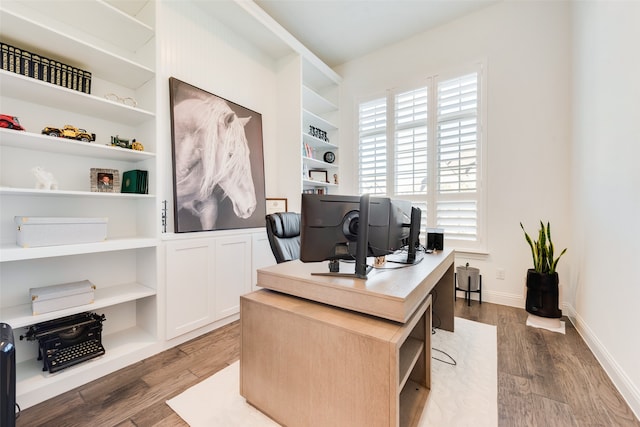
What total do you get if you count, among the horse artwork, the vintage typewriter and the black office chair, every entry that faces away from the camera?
0

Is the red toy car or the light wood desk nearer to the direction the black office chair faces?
the light wood desk

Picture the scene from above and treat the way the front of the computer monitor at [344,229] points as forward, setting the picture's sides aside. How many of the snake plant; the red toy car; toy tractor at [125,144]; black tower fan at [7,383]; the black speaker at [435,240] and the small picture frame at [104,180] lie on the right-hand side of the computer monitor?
2

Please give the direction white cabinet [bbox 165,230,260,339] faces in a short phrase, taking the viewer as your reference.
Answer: facing the viewer and to the right of the viewer

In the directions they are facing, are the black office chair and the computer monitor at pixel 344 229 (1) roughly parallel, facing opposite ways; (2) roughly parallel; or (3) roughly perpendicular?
roughly parallel, facing opposite ways

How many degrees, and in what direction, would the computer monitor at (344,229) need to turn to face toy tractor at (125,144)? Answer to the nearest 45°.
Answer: approximately 45° to its left

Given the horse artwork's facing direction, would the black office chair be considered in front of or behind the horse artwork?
in front

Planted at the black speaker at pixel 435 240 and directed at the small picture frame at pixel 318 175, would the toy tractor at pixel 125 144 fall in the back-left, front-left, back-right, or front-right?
front-left

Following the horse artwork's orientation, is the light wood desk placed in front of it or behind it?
in front

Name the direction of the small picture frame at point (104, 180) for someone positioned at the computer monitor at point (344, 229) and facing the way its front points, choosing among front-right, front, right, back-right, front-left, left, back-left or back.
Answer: front-left

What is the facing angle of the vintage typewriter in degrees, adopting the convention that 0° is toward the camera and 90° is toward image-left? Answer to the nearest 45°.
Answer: approximately 315°

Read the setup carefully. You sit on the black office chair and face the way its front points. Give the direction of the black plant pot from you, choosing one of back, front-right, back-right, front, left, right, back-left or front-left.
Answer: front-left

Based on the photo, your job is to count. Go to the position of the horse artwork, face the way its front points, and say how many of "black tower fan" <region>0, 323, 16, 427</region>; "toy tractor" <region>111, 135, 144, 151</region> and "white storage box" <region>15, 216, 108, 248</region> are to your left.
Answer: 0

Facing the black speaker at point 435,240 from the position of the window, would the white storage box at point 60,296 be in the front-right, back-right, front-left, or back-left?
front-right
